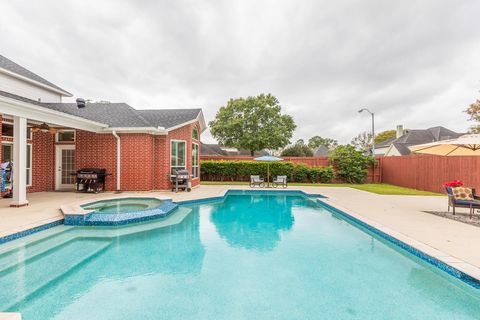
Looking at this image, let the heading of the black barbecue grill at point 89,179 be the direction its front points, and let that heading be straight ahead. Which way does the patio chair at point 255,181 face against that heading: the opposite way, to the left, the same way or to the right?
the same way

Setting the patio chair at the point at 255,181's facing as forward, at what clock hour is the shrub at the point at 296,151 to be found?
The shrub is roughly at 8 o'clock from the patio chair.

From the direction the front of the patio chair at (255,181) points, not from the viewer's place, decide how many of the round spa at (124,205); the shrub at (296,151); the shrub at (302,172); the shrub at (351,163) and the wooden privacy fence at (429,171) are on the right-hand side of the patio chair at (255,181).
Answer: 1

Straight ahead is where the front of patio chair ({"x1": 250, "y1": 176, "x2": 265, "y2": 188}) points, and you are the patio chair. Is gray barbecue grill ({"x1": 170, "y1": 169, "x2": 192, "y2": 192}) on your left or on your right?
on your right

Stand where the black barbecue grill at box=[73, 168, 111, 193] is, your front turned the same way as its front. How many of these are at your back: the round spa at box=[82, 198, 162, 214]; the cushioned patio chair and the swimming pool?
0

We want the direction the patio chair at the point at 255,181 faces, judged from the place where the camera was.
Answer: facing the viewer and to the right of the viewer

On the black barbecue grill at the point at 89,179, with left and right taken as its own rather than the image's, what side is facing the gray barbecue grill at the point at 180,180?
left

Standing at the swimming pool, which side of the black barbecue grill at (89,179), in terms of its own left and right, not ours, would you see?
front

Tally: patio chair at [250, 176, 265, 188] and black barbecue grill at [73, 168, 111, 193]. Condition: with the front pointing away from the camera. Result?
0

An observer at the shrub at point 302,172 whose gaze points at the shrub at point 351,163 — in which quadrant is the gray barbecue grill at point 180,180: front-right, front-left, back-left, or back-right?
back-right

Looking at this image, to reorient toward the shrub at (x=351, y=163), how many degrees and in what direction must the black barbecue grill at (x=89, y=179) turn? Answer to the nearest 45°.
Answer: approximately 90° to its left

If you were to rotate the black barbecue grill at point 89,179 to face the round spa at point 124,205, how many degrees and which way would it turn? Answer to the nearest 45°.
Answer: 0° — it already faces it

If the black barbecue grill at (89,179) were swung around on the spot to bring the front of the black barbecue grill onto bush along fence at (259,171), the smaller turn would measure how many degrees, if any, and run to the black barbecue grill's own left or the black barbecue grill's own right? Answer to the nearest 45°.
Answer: approximately 90° to the black barbecue grill's own left

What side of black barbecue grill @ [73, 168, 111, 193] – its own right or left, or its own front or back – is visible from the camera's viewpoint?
front
